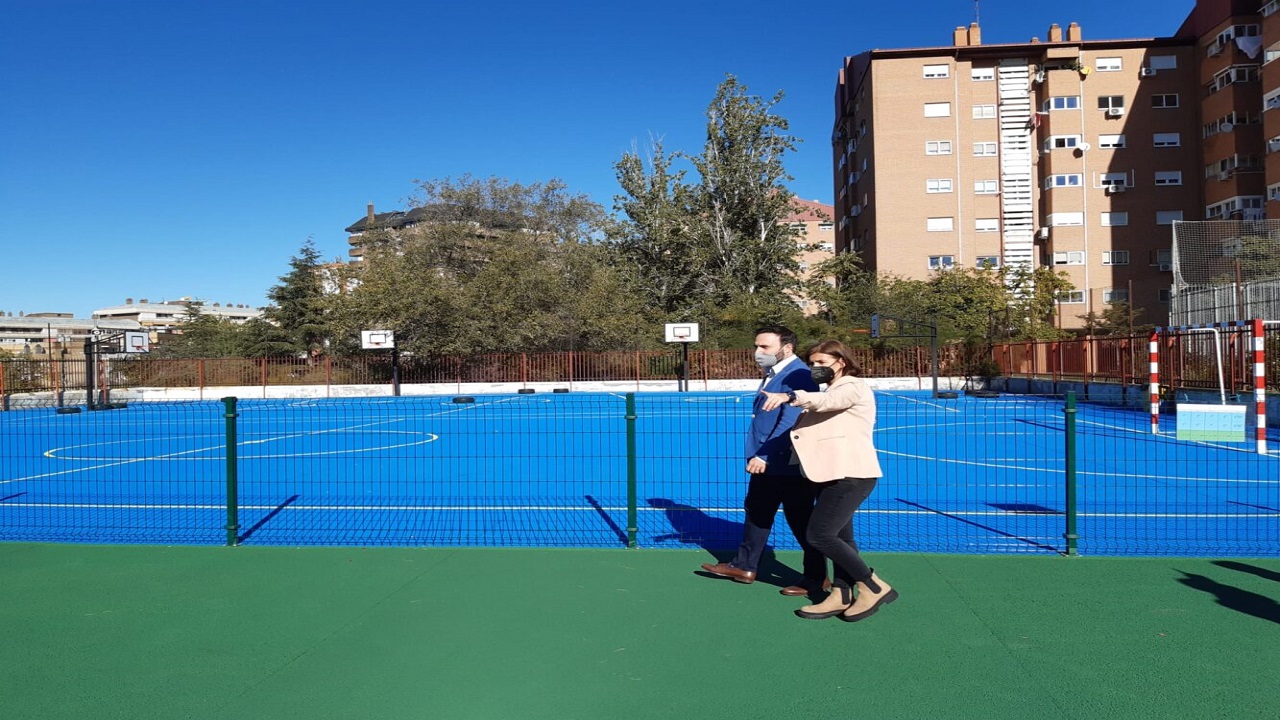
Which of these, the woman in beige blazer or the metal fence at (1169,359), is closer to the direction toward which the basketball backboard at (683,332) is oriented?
the woman in beige blazer

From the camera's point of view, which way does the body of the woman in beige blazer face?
to the viewer's left

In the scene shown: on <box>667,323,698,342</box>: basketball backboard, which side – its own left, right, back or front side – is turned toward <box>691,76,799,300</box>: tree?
back

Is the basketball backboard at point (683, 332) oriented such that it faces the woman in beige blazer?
yes

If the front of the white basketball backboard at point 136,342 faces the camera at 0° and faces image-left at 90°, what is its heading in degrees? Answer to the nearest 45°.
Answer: approximately 315°

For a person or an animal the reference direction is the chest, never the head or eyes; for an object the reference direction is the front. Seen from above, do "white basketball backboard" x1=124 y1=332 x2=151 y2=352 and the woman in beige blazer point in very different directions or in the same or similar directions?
very different directions

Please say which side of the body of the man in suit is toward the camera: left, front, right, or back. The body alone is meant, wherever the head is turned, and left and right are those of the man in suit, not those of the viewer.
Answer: left

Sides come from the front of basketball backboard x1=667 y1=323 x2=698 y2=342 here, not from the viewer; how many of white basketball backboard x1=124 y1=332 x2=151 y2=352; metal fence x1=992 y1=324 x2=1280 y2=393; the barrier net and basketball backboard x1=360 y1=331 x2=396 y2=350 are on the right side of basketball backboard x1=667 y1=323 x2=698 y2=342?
2

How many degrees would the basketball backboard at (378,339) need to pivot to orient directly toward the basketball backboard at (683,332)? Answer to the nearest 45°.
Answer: approximately 90° to its left
